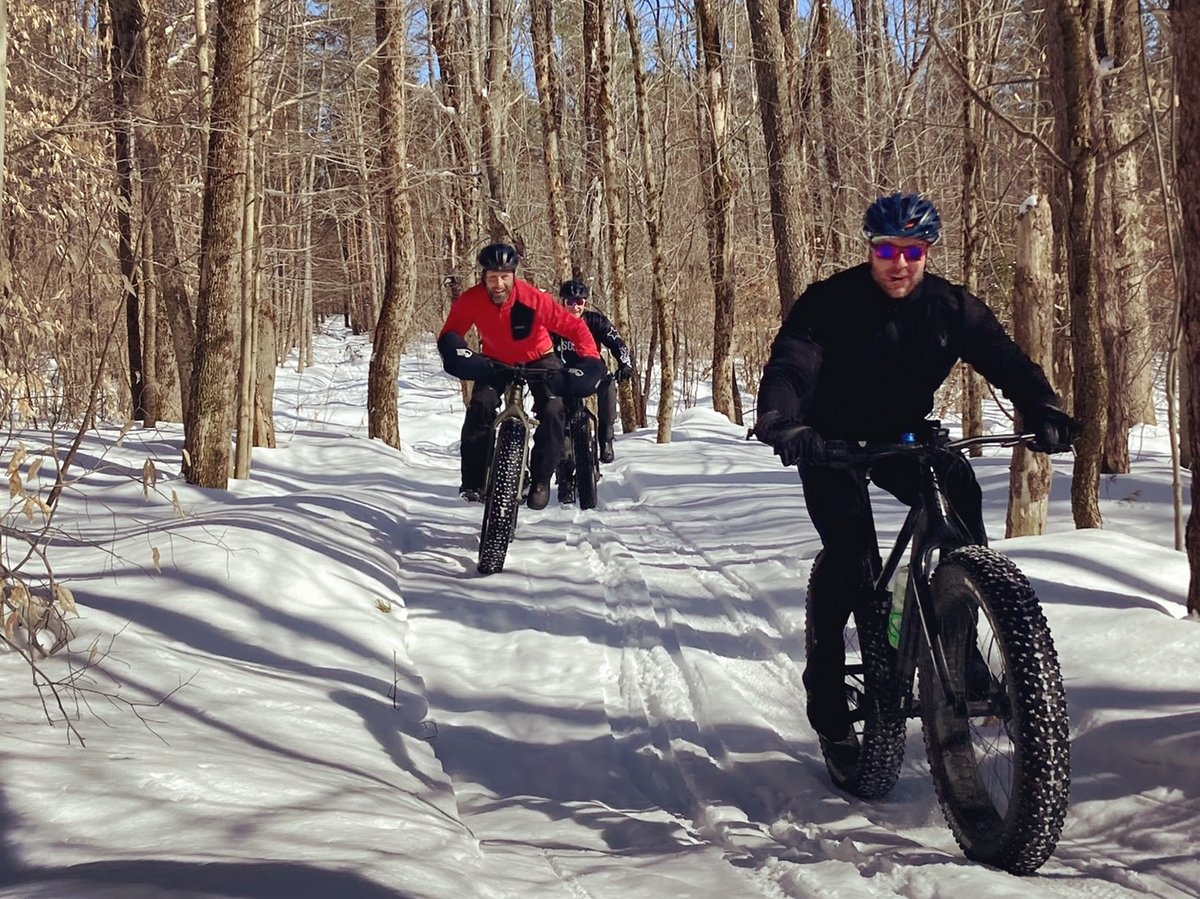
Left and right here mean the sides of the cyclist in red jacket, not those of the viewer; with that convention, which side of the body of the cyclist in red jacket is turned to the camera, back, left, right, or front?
front

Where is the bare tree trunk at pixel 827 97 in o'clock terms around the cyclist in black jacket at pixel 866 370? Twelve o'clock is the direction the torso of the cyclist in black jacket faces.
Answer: The bare tree trunk is roughly at 6 o'clock from the cyclist in black jacket.

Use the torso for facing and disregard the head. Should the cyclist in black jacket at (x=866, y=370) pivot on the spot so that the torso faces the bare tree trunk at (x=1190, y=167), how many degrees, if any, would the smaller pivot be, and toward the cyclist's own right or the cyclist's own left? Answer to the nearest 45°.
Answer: approximately 135° to the cyclist's own left

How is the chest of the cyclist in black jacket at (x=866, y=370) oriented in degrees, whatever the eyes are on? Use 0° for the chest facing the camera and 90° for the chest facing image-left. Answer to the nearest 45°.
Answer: approximately 0°

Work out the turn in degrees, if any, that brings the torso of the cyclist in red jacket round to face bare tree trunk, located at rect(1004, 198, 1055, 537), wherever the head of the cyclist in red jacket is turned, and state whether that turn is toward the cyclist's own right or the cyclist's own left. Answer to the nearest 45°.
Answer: approximately 45° to the cyclist's own left

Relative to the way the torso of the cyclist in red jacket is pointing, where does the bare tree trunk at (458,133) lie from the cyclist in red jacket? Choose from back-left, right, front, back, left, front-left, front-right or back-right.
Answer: back

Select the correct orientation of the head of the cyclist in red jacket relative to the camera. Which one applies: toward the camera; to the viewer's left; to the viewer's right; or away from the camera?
toward the camera

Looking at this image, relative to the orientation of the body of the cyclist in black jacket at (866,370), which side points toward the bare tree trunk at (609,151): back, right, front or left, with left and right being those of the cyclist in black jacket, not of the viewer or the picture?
back

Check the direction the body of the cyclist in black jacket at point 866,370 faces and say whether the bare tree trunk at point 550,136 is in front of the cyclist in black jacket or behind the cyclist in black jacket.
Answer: behind

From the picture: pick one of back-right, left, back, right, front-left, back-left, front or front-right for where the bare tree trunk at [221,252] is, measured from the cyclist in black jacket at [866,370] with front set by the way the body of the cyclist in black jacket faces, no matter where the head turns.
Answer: back-right

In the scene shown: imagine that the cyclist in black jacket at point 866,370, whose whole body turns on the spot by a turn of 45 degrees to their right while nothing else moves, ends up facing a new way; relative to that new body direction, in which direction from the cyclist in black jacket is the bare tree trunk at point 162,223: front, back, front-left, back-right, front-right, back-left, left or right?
right

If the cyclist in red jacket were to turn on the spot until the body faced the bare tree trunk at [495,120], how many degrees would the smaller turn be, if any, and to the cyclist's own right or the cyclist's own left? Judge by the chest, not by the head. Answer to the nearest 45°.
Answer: approximately 180°

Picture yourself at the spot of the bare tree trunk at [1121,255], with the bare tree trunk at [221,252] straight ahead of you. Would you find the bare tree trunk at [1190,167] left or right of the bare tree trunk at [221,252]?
left

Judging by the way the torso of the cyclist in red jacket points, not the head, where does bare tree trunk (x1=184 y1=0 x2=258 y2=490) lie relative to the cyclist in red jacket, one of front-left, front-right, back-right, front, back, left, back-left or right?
back-right

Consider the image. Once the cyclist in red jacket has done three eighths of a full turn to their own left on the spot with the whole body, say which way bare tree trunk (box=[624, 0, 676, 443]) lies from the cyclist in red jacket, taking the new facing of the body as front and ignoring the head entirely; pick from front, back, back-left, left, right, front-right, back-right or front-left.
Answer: front-left

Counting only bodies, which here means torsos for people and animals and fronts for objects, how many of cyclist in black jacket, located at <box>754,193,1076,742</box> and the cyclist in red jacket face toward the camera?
2

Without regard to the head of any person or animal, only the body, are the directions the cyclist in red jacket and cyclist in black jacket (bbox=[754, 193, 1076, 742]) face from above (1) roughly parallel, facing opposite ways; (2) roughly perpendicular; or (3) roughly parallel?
roughly parallel
